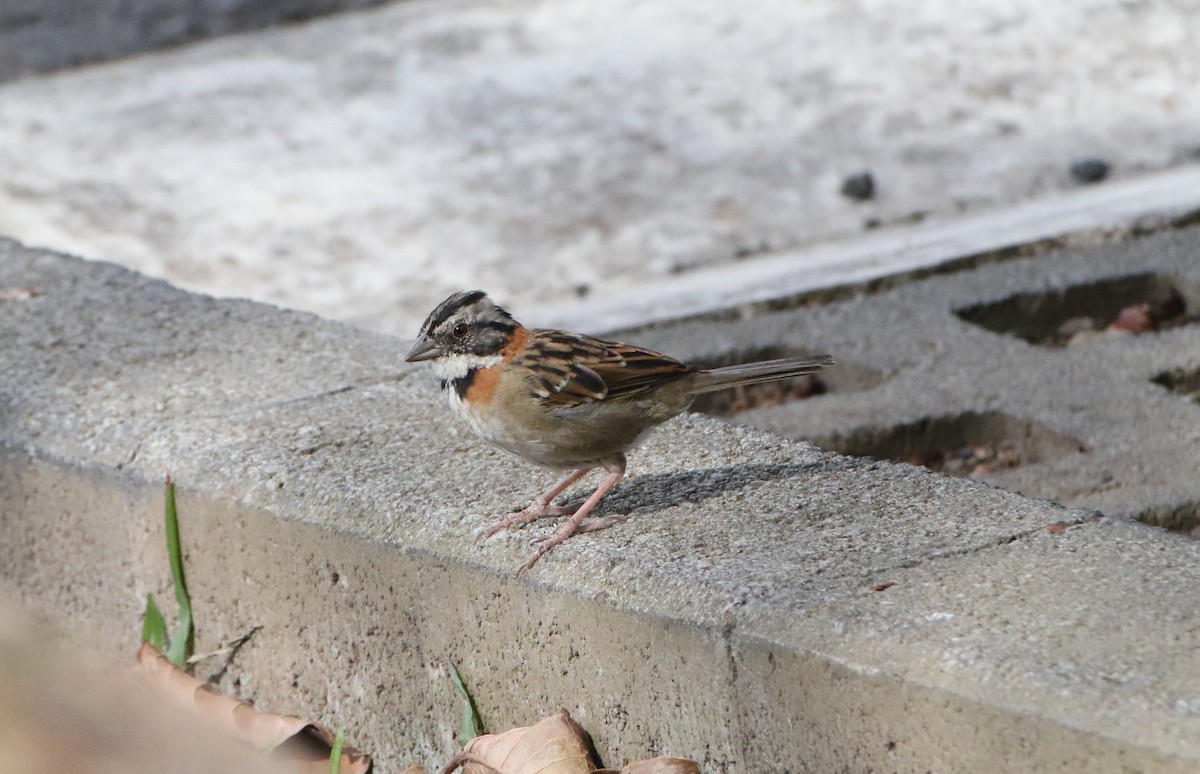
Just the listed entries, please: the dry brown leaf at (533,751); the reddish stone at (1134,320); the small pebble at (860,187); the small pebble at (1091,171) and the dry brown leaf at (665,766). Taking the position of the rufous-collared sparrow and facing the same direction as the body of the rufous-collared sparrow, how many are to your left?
2

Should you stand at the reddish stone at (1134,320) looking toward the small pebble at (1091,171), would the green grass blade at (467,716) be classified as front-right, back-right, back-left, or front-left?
back-left

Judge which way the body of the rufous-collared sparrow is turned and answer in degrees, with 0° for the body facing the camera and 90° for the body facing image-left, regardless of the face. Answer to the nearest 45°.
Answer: approximately 90°

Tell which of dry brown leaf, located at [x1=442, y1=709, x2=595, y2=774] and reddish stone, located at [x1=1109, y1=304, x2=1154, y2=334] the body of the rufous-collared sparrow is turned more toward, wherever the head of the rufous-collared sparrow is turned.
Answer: the dry brown leaf

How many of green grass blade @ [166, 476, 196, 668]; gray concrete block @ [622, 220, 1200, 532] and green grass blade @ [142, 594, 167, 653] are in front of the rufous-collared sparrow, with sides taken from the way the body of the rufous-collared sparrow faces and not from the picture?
2

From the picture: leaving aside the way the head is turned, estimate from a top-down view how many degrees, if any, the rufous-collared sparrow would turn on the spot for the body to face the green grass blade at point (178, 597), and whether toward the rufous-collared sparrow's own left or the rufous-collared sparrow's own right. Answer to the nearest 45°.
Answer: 0° — it already faces it

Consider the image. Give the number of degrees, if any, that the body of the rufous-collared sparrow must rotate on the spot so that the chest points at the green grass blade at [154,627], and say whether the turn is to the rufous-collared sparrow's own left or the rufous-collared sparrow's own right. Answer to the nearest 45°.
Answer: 0° — it already faces it

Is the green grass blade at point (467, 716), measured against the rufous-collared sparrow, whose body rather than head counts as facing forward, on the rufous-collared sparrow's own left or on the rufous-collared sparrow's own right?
on the rufous-collared sparrow's own left

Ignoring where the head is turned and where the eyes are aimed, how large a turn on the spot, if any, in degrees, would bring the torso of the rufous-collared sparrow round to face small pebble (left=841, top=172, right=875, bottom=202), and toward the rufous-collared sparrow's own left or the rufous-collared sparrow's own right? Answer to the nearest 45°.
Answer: approximately 90° to the rufous-collared sparrow's own right

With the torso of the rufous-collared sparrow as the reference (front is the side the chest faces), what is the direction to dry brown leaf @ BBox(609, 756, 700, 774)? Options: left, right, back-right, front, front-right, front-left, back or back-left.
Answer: left

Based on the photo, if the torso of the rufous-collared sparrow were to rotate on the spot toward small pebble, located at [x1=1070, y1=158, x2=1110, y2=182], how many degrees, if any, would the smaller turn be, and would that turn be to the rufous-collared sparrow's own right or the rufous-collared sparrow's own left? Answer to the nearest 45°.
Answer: approximately 135° to the rufous-collared sparrow's own right

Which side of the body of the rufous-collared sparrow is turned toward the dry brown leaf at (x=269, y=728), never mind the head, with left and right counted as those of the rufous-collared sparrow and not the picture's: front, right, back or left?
front

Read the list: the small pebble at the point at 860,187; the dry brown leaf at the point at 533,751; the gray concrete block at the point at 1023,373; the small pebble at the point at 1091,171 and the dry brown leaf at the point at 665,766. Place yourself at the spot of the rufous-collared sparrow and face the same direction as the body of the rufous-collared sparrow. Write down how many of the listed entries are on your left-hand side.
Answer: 2
